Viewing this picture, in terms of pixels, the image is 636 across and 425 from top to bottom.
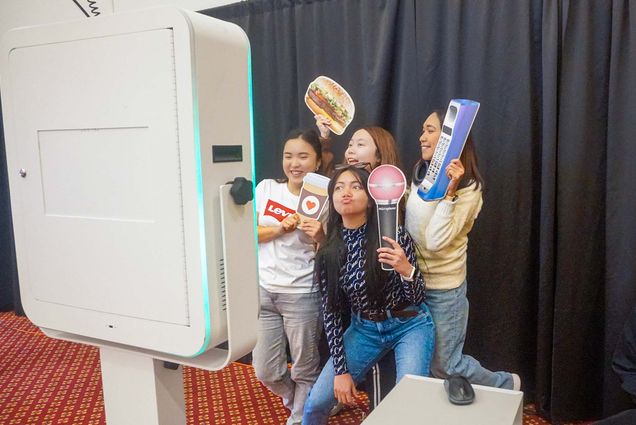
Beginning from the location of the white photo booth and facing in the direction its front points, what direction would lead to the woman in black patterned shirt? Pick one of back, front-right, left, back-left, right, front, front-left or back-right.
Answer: front

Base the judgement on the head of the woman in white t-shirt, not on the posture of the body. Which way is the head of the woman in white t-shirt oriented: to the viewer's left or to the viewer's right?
to the viewer's left

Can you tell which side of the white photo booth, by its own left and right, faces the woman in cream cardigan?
front

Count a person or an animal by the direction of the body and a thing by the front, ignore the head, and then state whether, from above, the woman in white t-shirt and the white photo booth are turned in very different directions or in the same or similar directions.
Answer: very different directions

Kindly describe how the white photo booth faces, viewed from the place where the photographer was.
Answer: facing away from the viewer and to the right of the viewer

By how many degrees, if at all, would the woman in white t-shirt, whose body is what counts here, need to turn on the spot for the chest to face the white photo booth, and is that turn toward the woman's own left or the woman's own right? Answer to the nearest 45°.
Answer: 0° — they already face it

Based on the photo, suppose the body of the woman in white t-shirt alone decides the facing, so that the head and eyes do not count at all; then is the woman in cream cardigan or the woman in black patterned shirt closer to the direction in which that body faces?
the woman in black patterned shirt

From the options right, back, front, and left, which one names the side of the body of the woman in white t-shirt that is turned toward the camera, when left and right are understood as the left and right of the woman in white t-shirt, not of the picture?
front

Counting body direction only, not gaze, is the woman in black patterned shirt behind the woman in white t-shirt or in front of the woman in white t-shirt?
in front

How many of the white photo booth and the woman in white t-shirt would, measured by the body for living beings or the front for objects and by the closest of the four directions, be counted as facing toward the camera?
1
